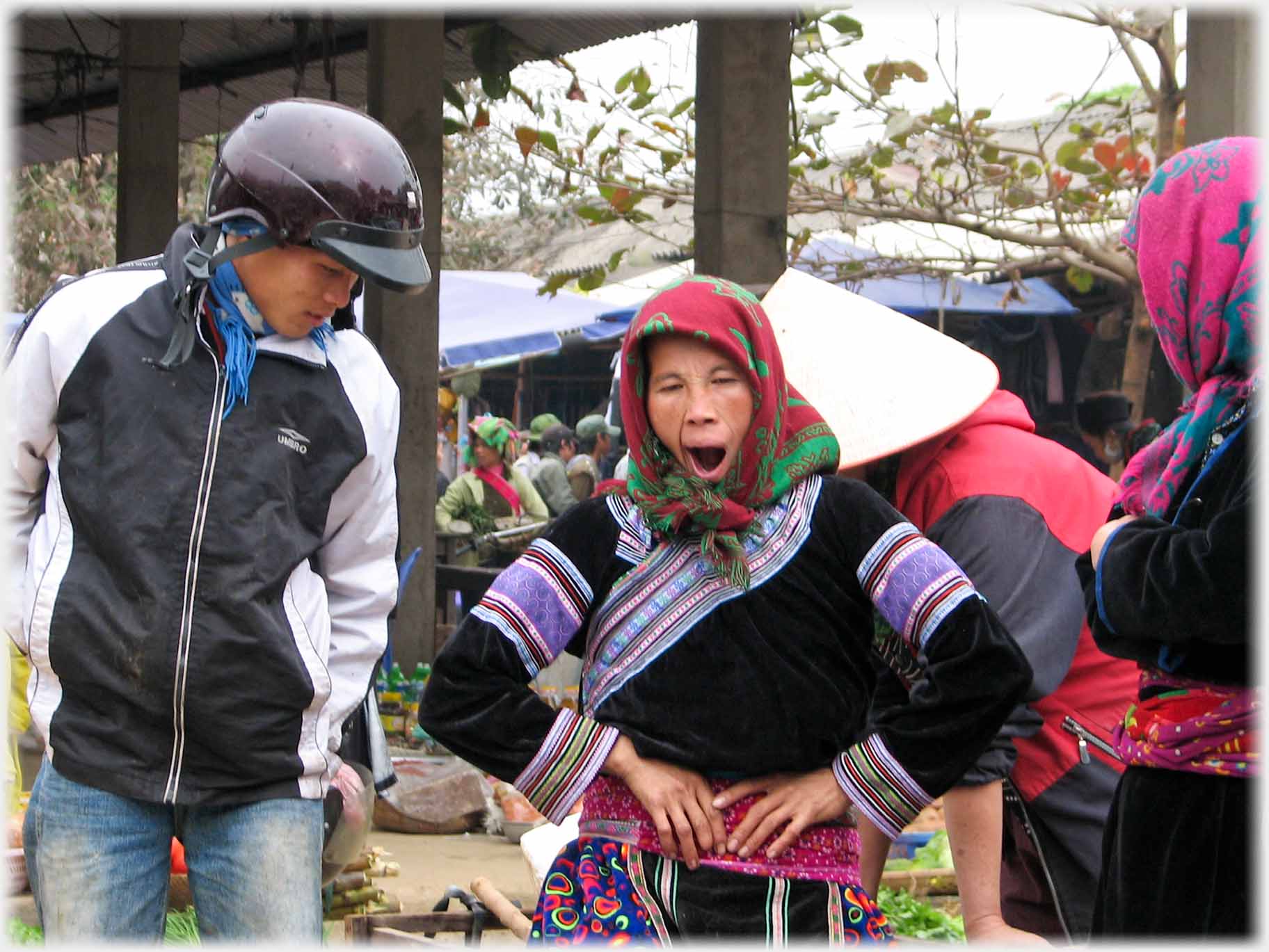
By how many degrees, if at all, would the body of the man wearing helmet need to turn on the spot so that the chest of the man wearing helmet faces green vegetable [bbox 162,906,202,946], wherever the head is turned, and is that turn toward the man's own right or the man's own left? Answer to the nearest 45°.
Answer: approximately 180°

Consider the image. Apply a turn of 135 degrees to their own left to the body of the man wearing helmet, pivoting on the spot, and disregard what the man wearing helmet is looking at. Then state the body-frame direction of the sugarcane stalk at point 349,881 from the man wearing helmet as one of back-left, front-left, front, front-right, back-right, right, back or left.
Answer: front-left

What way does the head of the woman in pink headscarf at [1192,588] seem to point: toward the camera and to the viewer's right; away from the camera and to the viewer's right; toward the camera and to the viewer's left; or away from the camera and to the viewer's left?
away from the camera and to the viewer's left

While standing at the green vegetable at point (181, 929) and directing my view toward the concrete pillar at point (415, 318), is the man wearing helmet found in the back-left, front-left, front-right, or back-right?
back-right

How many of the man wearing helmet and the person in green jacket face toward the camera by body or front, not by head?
2

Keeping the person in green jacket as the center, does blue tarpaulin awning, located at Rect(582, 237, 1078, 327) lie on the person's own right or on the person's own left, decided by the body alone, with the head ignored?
on the person's own left

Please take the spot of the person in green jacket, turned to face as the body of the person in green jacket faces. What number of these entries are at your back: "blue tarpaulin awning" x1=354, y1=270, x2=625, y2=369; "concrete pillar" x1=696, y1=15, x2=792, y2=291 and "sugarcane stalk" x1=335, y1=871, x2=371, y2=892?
1

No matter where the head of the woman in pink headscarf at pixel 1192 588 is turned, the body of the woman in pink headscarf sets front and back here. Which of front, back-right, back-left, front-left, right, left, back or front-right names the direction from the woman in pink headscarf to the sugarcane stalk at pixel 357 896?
front-right

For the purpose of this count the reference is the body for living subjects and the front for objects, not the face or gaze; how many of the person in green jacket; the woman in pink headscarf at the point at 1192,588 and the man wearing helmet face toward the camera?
2

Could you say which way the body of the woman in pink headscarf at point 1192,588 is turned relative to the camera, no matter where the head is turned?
to the viewer's left

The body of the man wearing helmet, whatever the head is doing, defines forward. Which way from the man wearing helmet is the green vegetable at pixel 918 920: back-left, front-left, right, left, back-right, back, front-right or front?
back-left

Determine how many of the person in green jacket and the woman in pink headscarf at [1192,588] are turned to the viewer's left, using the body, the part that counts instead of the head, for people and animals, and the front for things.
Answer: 1
